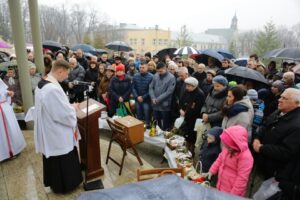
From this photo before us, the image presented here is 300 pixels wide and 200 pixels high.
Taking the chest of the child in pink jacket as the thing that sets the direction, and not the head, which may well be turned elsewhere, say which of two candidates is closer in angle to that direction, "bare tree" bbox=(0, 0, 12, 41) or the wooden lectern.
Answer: the wooden lectern

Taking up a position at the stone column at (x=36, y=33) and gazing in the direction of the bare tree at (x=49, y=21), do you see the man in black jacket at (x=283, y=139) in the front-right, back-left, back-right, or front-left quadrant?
back-right

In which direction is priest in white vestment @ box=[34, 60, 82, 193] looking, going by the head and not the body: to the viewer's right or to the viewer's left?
to the viewer's right

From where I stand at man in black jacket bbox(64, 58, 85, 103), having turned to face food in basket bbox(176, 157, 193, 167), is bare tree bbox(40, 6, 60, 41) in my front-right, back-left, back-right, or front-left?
back-left

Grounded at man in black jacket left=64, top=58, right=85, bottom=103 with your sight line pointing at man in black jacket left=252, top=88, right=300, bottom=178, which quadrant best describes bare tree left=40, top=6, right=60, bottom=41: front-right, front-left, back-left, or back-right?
back-left
